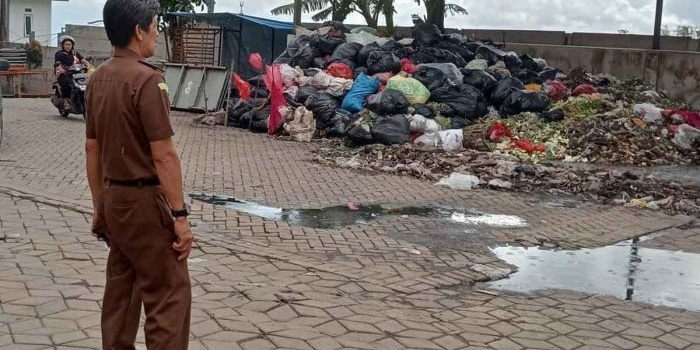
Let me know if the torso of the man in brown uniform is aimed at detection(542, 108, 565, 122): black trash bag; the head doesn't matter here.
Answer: yes

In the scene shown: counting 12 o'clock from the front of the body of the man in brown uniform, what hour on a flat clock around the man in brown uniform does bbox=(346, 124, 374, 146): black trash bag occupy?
The black trash bag is roughly at 11 o'clock from the man in brown uniform.

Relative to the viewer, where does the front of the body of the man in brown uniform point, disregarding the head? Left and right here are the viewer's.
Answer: facing away from the viewer and to the right of the viewer

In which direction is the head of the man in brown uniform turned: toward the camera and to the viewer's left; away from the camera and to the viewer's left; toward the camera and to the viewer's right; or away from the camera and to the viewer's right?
away from the camera and to the viewer's right

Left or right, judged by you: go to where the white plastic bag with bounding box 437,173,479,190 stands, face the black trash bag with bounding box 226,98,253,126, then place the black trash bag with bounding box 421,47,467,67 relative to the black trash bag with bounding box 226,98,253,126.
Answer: right

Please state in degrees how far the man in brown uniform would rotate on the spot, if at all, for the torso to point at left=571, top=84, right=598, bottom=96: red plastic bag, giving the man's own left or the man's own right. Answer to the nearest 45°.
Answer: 0° — they already face it

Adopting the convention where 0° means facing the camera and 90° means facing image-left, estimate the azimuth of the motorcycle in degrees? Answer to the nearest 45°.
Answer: approximately 315°

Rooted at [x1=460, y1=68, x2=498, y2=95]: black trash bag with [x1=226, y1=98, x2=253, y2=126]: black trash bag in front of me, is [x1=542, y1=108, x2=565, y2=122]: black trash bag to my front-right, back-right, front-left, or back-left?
back-left
